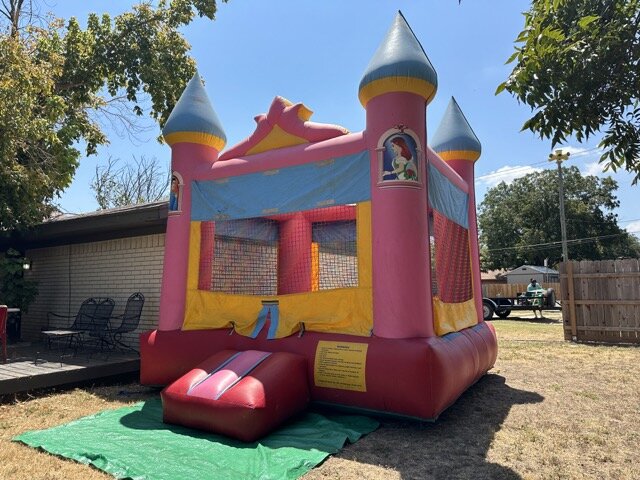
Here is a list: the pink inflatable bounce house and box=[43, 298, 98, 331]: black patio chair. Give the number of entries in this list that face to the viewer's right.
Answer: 0

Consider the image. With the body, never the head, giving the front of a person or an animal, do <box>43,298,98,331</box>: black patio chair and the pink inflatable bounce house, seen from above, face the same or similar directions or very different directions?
same or similar directions

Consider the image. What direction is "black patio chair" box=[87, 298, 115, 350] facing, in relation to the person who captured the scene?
facing the viewer and to the left of the viewer

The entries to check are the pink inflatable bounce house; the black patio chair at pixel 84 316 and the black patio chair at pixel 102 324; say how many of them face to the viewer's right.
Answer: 0

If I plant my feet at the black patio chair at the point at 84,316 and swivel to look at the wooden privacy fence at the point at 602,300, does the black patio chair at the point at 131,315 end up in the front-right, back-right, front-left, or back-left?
front-right

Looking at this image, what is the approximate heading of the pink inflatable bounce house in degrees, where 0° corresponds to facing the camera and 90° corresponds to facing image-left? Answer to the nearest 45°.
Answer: approximately 45°

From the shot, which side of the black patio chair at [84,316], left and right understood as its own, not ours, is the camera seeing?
left

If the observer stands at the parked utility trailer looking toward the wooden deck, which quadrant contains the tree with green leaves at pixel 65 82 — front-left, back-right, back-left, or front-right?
front-right

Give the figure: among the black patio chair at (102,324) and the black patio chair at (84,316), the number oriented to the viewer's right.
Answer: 0

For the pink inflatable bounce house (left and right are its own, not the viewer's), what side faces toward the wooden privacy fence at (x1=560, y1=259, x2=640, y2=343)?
back

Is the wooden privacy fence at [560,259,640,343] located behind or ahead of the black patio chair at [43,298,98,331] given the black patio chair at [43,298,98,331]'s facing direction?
behind

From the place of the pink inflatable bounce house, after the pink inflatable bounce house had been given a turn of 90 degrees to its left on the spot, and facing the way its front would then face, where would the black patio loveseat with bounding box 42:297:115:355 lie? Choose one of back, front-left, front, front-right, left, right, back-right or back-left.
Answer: back

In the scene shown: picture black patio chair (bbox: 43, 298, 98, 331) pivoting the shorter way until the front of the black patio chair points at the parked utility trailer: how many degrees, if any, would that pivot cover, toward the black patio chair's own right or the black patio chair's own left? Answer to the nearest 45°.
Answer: approximately 180°

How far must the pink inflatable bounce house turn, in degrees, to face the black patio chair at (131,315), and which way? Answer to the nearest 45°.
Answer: approximately 90° to its right

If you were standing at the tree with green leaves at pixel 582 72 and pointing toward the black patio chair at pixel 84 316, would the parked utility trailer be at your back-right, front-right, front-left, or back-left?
front-right
